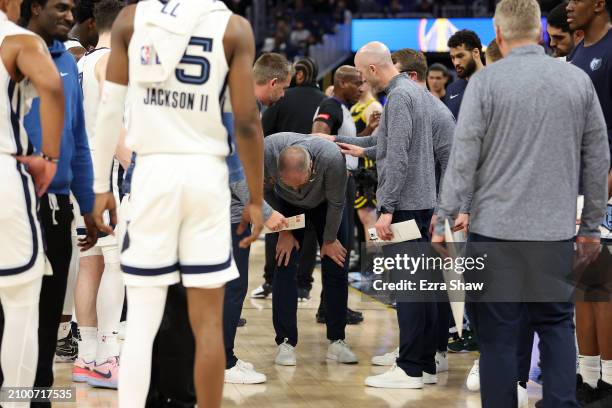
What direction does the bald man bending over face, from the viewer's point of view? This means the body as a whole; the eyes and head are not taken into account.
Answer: toward the camera
